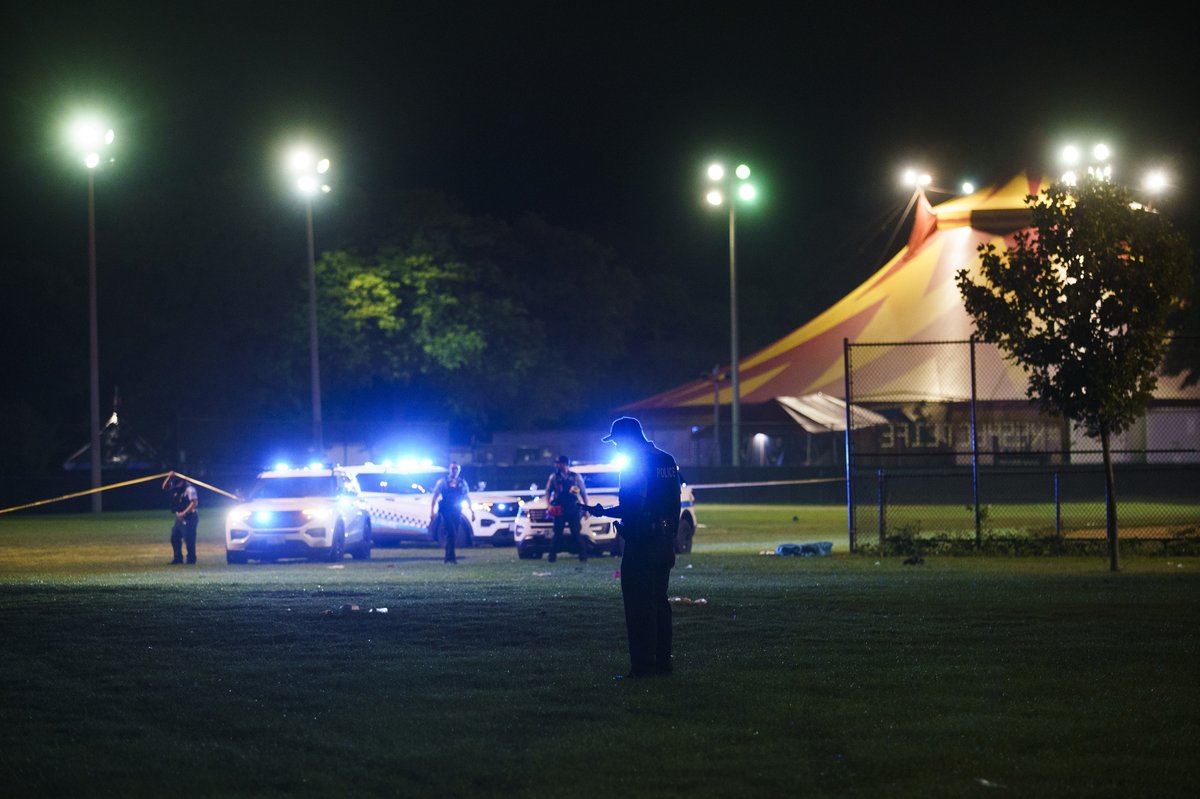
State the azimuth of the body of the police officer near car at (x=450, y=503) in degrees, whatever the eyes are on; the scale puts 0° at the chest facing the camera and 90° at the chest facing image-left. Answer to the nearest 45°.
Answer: approximately 0°

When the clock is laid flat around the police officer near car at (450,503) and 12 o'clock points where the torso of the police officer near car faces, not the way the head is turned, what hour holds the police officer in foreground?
The police officer in foreground is roughly at 12 o'clock from the police officer near car.

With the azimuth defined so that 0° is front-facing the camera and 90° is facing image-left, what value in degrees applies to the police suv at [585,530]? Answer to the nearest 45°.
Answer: approximately 45°

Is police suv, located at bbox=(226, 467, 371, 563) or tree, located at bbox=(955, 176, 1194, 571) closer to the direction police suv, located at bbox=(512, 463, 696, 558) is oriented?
the police suv

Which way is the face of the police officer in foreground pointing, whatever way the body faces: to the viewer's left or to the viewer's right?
to the viewer's left

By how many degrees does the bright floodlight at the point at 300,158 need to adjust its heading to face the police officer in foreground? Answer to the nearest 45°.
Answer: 0° — it already faces them
